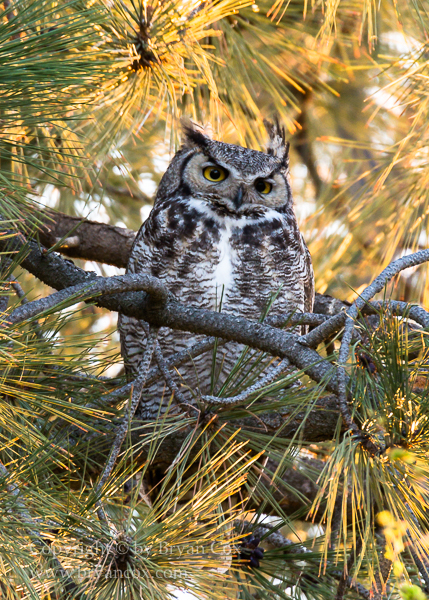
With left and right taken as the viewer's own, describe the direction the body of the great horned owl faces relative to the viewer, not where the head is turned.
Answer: facing the viewer
